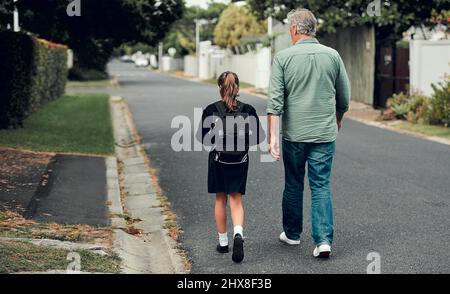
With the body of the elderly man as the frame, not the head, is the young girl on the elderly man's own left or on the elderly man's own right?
on the elderly man's own left

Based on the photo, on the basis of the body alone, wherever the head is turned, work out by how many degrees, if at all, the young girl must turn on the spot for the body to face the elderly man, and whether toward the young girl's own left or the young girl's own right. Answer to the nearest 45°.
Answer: approximately 90° to the young girl's own right

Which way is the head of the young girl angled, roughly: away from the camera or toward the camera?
away from the camera

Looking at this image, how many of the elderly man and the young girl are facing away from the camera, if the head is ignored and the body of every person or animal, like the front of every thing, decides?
2

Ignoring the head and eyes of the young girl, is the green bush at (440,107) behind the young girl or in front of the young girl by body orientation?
in front

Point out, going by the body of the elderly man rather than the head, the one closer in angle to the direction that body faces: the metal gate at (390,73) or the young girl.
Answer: the metal gate

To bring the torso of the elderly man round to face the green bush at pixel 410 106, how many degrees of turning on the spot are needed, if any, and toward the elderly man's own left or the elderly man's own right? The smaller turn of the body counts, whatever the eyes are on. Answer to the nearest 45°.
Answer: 0° — they already face it

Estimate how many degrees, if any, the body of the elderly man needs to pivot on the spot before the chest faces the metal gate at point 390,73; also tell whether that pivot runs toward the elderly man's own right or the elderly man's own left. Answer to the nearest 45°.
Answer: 0° — they already face it

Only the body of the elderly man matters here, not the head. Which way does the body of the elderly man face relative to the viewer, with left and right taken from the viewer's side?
facing away from the viewer

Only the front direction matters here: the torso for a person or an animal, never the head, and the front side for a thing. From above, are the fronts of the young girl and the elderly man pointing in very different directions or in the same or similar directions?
same or similar directions

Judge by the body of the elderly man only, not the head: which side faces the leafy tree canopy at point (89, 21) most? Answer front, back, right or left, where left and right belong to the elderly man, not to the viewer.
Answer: front

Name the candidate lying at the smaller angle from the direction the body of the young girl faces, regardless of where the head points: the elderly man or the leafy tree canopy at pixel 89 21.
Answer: the leafy tree canopy

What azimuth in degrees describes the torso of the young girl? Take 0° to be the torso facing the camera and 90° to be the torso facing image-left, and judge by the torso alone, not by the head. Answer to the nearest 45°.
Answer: approximately 180°

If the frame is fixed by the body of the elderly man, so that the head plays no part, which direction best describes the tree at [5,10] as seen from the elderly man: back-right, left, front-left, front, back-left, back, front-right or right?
front-left
